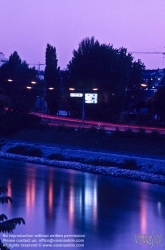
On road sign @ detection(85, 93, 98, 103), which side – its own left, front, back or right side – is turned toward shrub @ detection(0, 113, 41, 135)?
right

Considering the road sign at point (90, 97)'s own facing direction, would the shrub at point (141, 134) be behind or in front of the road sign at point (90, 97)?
in front

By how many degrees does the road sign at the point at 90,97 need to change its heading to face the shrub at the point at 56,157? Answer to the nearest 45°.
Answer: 0° — it already faces it

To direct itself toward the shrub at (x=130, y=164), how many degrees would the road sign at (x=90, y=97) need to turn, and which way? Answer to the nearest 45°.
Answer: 0° — it already faces it

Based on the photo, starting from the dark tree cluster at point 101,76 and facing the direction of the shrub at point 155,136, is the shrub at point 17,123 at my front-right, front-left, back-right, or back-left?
front-right

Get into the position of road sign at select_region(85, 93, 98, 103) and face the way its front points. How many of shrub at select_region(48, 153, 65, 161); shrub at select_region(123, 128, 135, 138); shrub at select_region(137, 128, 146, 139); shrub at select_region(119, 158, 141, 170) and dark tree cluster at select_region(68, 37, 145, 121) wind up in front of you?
4

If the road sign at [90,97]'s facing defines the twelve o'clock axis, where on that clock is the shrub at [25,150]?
The shrub is roughly at 1 o'clock from the road sign.

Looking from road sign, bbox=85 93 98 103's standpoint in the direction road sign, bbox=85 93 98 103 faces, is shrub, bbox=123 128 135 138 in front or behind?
in front

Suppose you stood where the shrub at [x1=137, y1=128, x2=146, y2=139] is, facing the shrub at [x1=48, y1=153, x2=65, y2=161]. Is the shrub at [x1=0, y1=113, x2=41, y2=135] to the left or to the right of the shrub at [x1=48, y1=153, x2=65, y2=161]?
right

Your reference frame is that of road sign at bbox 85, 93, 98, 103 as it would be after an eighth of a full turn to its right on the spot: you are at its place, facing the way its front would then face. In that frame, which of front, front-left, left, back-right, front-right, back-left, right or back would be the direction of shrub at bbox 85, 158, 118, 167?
front-left

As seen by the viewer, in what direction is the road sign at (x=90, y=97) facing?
toward the camera

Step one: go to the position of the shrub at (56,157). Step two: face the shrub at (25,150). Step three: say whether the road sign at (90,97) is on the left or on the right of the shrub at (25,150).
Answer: right

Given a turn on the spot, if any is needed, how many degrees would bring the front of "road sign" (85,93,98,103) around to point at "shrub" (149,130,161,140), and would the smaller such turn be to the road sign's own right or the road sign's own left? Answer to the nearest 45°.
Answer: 0° — it already faces it

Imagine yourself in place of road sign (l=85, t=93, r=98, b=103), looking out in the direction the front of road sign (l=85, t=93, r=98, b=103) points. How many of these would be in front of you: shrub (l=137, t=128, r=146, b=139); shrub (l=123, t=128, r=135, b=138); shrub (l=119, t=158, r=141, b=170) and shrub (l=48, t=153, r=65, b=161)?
4
